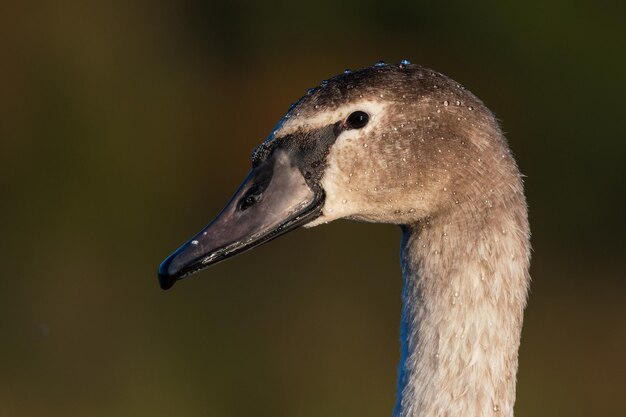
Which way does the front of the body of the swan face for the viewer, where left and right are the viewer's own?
facing to the left of the viewer
